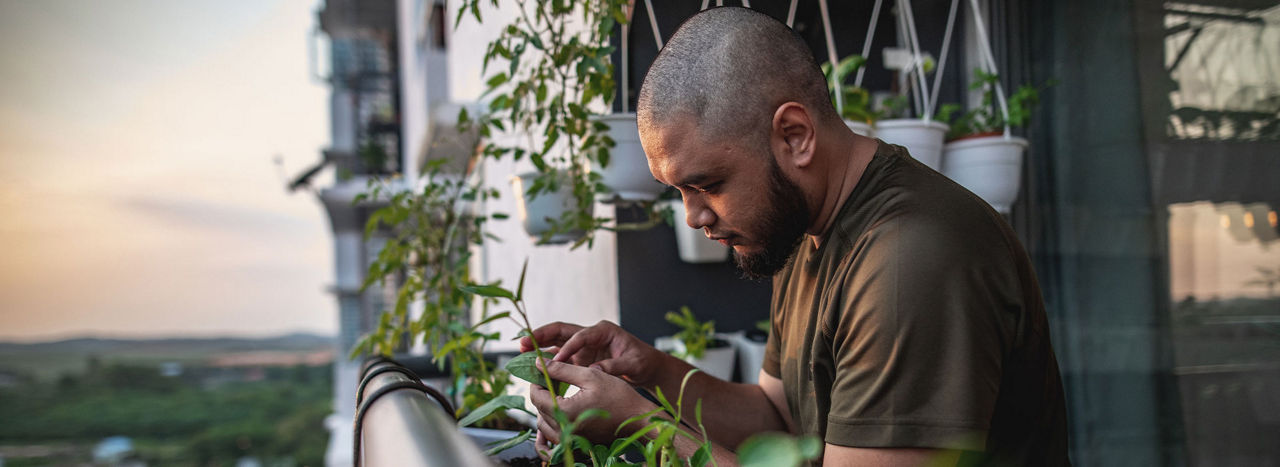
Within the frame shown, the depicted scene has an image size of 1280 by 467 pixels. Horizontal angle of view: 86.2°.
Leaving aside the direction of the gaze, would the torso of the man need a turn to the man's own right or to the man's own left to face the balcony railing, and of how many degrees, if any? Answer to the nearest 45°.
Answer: approximately 45° to the man's own left

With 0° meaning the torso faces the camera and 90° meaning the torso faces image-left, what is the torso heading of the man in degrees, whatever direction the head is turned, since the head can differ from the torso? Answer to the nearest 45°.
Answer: approximately 90°

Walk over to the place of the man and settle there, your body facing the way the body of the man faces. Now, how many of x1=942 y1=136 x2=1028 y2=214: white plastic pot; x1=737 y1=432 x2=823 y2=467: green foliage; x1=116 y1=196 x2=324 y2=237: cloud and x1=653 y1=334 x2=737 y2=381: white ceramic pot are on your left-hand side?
1

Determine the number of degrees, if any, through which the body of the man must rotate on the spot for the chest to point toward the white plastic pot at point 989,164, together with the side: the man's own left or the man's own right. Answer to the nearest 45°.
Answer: approximately 135° to the man's own right

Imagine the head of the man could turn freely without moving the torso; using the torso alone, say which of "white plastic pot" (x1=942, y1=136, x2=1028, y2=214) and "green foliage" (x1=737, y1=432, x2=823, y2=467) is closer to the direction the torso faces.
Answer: the green foliage

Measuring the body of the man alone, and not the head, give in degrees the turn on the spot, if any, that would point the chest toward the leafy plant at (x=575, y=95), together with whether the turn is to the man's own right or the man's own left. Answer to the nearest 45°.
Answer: approximately 45° to the man's own right

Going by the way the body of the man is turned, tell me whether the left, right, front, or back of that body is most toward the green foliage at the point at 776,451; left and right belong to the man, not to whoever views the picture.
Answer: left

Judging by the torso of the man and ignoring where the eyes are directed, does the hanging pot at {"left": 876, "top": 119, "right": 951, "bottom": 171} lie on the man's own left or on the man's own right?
on the man's own right

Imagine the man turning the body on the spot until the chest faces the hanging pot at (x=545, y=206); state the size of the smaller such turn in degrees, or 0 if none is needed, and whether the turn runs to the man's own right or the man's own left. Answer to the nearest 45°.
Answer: approximately 45° to the man's own right
